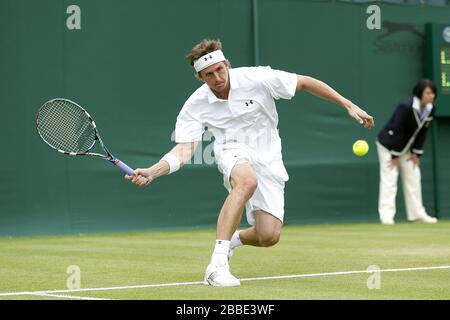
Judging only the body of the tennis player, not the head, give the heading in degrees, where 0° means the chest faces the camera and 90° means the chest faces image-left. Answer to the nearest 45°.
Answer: approximately 0°
